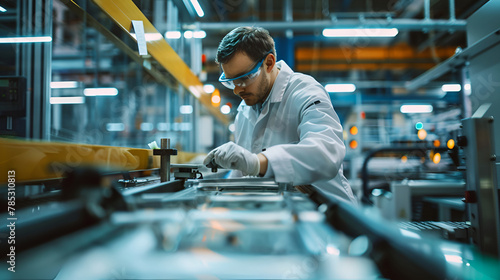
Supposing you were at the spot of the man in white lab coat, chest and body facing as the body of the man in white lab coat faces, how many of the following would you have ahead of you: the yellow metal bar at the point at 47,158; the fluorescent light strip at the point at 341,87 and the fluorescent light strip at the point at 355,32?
1

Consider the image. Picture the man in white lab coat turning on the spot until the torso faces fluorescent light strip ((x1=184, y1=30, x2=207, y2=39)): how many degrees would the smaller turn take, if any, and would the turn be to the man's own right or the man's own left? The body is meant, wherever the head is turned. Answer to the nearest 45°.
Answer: approximately 90° to the man's own right

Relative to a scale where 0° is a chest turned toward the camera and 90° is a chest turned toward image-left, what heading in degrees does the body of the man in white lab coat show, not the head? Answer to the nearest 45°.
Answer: approximately 45°

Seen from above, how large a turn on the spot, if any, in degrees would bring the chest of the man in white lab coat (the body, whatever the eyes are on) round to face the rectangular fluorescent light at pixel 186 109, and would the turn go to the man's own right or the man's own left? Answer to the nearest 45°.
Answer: approximately 90° to the man's own right

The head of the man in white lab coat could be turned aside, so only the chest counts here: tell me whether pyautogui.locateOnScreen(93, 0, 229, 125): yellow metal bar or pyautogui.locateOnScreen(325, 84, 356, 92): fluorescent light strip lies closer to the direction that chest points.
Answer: the yellow metal bar

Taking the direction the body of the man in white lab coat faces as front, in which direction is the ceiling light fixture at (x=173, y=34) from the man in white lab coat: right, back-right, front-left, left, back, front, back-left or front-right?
right

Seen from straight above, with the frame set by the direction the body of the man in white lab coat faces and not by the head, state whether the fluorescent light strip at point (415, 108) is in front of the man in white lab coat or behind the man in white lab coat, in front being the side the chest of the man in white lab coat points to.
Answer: behind

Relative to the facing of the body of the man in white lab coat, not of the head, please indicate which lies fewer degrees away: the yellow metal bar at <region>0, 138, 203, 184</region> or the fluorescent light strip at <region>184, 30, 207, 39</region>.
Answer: the yellow metal bar

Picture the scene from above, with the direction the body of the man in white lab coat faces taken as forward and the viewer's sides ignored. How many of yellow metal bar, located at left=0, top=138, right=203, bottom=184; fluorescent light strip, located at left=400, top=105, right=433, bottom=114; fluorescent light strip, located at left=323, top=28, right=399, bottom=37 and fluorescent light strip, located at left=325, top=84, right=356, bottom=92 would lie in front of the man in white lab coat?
1

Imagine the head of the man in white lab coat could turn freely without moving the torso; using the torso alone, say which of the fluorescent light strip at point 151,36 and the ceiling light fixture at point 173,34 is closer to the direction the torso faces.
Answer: the fluorescent light strip
